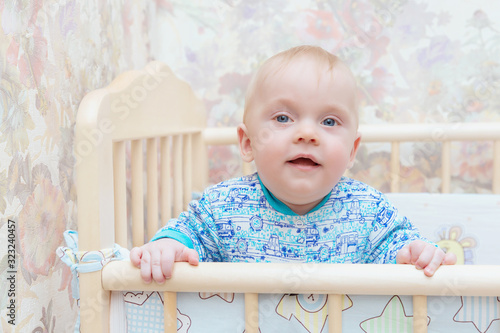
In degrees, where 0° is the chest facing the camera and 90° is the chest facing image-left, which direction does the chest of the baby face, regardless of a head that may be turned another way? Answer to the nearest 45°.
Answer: approximately 0°
